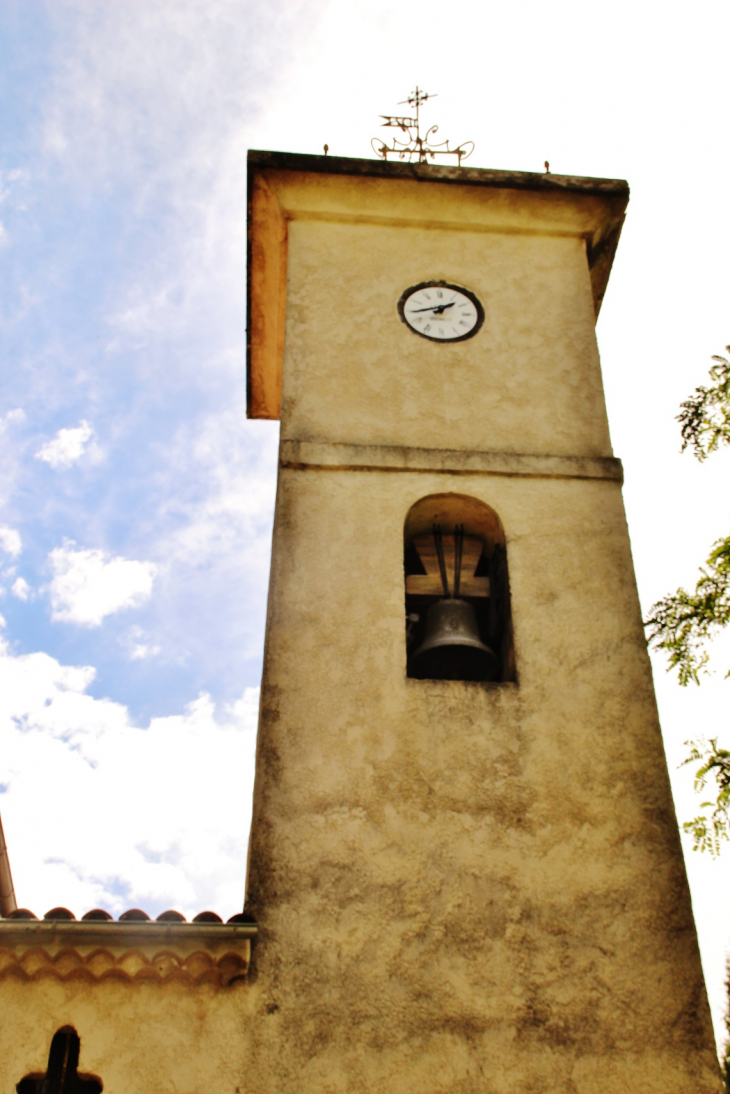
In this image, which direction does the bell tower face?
toward the camera
